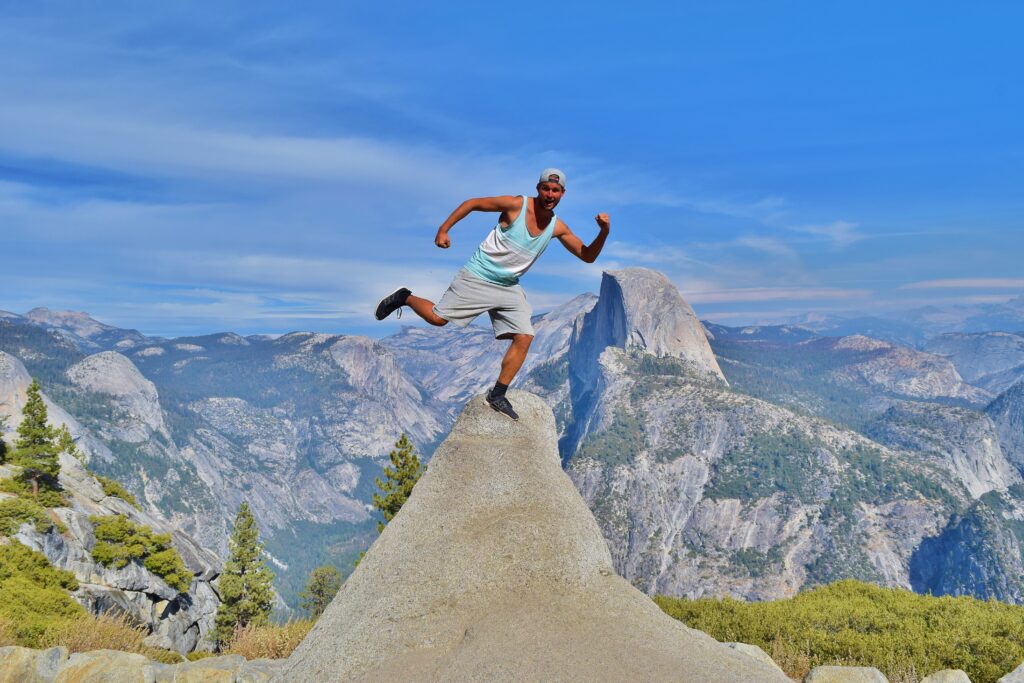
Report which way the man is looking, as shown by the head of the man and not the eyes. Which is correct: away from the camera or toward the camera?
toward the camera

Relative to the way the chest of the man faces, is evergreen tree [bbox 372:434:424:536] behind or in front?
behind

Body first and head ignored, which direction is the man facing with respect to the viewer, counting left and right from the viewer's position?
facing the viewer and to the right of the viewer

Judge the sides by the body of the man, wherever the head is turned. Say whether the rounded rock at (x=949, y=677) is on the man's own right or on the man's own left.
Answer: on the man's own left

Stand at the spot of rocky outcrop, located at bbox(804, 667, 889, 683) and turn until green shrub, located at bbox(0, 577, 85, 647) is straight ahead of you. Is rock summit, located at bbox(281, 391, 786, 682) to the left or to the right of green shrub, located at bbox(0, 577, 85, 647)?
left
